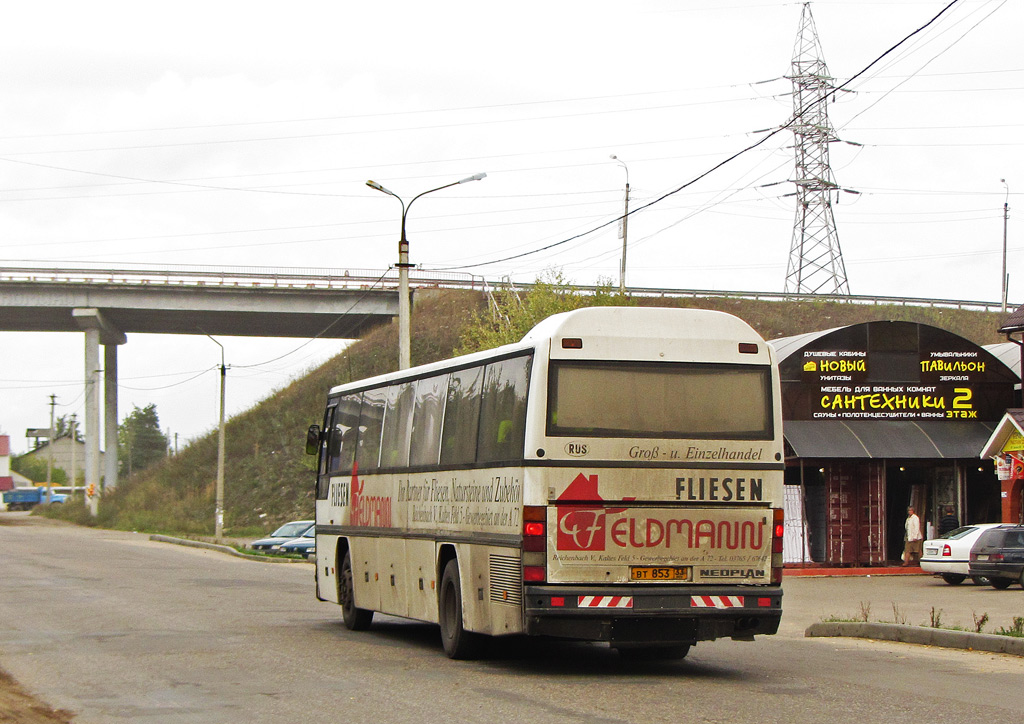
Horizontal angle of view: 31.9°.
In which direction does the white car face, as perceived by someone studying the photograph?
facing away from the viewer and to the right of the viewer

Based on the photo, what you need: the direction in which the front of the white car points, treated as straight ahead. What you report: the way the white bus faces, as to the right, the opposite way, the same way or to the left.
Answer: to the left

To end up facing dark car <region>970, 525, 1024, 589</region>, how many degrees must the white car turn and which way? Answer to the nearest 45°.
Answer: approximately 90° to its right

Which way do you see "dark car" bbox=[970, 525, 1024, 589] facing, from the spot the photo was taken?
facing away from the viewer and to the right of the viewer

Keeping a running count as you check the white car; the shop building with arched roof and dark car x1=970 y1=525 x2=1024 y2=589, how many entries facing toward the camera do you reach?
1

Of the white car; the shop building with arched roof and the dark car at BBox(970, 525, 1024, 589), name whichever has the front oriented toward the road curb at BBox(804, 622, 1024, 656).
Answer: the shop building with arched roof

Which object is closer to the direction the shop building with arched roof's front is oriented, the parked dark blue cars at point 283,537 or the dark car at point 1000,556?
the dark car

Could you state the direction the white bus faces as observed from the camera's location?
facing away from the viewer and to the left of the viewer
